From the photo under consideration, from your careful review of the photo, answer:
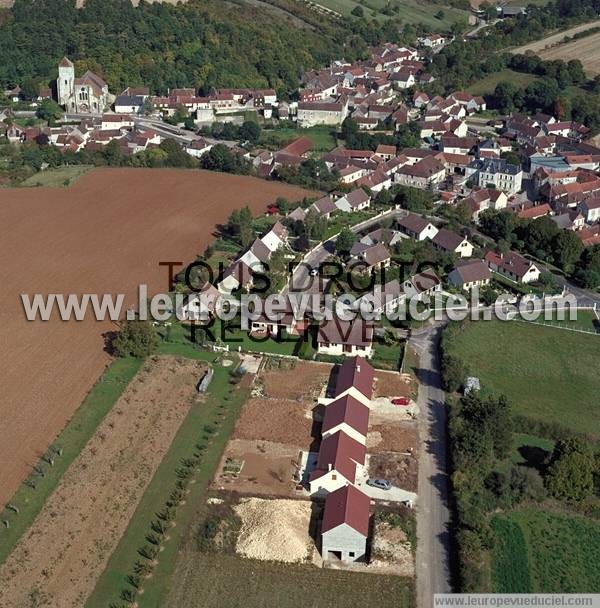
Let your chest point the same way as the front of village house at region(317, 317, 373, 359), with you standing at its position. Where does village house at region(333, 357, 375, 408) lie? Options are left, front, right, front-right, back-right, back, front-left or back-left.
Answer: front

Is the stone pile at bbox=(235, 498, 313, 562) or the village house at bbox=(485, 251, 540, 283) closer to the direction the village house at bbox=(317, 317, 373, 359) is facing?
the stone pile

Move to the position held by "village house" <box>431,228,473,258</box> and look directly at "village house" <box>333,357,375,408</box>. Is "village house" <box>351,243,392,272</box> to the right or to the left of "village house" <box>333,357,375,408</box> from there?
right

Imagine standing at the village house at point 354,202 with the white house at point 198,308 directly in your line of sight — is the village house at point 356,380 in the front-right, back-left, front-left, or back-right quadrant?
front-left

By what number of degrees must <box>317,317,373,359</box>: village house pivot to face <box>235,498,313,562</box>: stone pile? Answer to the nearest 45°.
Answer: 0° — it already faces it

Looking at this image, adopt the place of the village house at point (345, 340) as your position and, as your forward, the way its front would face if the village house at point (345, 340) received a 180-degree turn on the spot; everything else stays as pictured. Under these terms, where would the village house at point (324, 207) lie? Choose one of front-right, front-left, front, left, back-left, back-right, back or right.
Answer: front

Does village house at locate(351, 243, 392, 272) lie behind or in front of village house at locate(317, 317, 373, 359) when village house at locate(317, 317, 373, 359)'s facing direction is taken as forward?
behind

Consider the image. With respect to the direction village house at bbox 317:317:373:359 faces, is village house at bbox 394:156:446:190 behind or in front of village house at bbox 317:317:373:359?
behind

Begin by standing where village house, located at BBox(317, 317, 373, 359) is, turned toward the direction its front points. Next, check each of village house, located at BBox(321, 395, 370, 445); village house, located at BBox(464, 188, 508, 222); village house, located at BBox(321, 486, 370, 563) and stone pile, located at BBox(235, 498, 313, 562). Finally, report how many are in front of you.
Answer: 3

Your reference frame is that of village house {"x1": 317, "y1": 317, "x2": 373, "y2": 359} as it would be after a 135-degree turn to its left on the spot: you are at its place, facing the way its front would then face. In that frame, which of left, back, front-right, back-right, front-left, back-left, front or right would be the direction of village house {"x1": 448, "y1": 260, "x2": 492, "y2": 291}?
front

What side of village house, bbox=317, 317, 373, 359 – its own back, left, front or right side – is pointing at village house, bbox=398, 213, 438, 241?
back

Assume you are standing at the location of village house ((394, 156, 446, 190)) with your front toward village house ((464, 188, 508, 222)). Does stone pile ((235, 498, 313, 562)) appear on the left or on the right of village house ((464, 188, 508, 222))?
right

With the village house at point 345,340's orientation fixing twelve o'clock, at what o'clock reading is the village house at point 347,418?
the village house at point 347,418 is roughly at 12 o'clock from the village house at point 345,340.

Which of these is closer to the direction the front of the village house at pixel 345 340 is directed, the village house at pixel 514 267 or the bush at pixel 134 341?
the bush

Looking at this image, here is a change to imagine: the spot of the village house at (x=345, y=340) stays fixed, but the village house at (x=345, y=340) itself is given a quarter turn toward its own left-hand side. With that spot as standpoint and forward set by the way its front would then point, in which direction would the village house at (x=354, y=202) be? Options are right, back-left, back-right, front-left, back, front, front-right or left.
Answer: left

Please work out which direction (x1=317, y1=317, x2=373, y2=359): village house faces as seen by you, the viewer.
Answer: facing the viewer

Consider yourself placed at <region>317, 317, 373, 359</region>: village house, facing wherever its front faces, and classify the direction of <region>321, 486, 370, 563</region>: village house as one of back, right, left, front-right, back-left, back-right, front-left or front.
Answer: front
